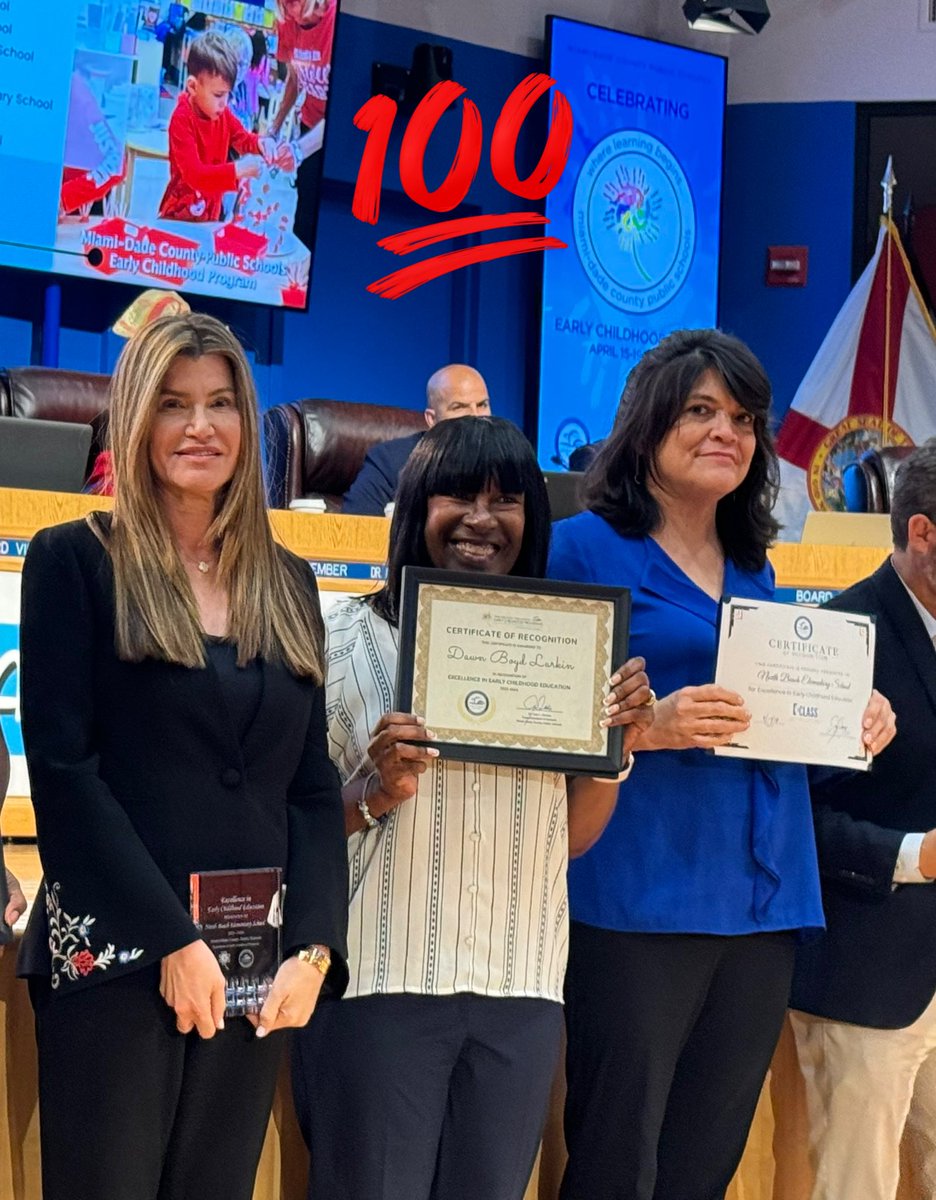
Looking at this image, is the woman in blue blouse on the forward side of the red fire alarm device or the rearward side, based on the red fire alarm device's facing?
on the forward side

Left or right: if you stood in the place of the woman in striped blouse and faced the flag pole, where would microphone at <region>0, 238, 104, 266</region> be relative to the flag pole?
left

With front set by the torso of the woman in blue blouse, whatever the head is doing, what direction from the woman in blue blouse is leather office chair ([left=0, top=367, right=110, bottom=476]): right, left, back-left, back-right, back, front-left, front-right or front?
back

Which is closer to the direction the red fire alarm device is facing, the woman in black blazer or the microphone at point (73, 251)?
the woman in black blazer

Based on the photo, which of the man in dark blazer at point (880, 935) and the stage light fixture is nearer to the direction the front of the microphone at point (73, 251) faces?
the stage light fixture

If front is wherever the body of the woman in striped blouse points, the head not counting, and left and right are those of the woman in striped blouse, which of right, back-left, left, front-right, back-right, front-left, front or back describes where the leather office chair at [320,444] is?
back

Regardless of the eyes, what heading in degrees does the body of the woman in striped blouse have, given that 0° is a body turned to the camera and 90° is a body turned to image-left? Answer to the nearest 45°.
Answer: approximately 0°

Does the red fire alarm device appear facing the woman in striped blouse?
yes
